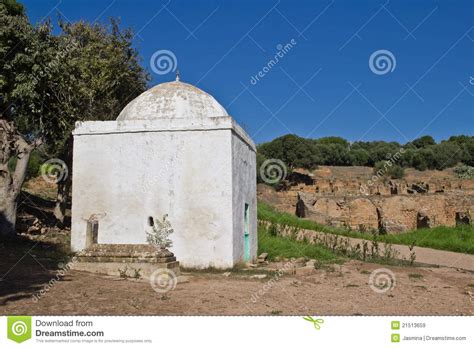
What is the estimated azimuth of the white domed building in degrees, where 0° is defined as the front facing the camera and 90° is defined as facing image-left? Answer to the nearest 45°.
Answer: approximately 270°

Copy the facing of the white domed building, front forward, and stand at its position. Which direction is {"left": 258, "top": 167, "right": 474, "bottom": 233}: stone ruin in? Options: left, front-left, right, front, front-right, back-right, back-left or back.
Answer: front-left
